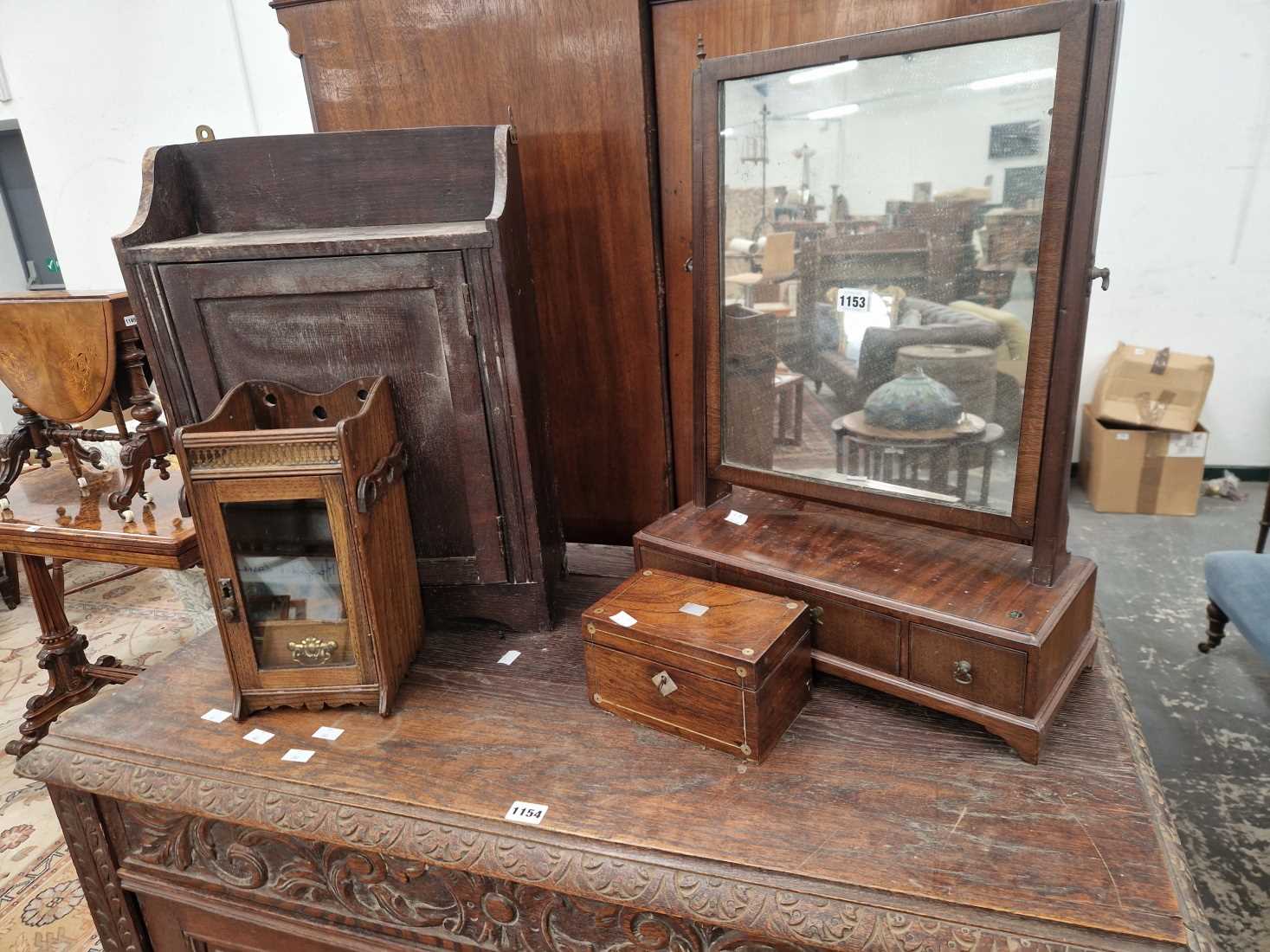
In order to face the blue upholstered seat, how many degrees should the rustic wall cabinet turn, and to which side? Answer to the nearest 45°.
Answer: approximately 90° to its left

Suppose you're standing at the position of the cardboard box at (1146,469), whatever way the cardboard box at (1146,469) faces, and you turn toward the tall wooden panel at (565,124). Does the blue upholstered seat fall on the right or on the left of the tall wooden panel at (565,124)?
left

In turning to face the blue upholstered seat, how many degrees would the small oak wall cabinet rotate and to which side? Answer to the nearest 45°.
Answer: approximately 135° to its left

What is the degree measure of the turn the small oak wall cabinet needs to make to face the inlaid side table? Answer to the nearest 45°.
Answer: approximately 90° to its right

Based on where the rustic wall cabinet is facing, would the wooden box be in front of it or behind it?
in front

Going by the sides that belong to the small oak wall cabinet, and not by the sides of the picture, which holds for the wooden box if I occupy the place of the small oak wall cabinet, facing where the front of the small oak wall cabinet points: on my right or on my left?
on my left

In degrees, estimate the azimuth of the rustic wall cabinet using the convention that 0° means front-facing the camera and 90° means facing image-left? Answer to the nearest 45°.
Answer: approximately 0°

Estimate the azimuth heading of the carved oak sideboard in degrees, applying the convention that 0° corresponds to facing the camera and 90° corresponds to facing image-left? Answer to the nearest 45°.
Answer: approximately 0°

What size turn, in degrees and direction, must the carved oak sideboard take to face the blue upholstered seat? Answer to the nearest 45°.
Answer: approximately 135° to its left
